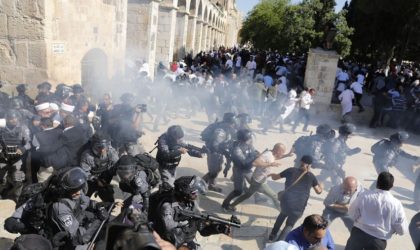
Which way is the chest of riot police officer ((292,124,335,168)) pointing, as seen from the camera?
to the viewer's right

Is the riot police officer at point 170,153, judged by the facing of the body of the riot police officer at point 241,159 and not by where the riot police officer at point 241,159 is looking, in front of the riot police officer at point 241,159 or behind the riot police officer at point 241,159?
behind

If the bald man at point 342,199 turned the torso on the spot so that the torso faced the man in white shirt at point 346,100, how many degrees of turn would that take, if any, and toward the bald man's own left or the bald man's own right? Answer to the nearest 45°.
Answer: approximately 135° to the bald man's own left

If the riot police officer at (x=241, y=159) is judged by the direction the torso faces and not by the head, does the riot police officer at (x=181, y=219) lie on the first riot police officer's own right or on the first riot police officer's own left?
on the first riot police officer's own right

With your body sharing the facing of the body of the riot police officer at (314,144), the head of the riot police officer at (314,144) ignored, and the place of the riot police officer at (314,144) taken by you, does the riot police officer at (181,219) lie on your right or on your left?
on your right

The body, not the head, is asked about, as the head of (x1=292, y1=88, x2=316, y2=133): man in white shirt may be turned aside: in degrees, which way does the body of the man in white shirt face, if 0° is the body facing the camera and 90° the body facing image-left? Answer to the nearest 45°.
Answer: approximately 270°

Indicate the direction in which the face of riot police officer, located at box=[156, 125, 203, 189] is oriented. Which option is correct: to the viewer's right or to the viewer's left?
to the viewer's right

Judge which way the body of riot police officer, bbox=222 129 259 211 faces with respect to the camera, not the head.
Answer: to the viewer's right

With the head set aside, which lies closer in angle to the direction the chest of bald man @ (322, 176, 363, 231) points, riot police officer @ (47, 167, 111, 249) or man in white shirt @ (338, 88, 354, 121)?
the riot police officer
